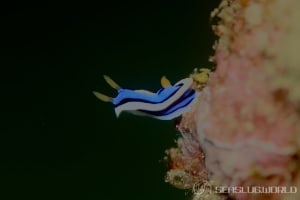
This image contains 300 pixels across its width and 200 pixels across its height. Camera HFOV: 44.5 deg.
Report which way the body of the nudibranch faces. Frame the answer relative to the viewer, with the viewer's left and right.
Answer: facing to the left of the viewer
